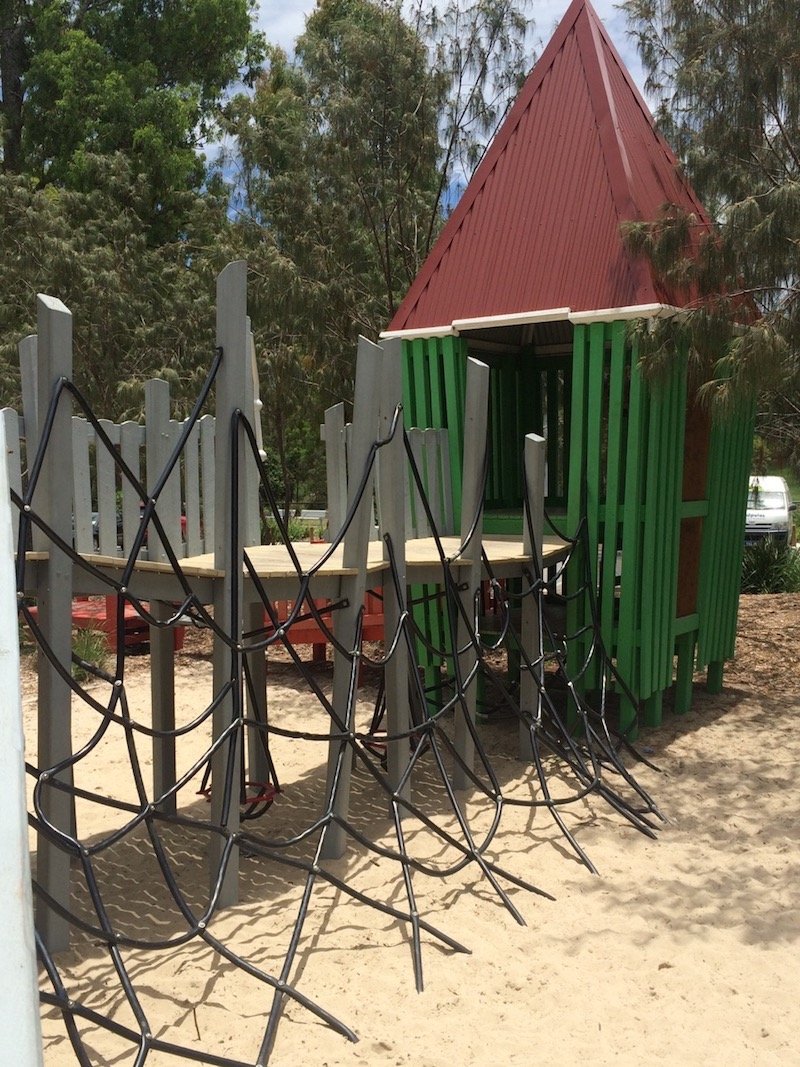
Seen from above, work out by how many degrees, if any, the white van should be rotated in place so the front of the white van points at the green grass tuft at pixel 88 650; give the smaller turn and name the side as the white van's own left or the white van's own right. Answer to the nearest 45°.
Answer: approximately 45° to the white van's own right

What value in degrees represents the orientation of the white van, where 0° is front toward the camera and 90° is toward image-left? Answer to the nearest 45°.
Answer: approximately 0°

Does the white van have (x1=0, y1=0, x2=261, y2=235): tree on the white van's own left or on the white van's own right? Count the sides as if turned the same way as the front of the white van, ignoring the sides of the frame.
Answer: on the white van's own right

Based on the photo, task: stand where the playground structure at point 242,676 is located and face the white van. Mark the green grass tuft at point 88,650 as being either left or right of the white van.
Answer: left

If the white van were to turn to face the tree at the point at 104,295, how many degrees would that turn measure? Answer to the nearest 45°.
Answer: approximately 45° to its right

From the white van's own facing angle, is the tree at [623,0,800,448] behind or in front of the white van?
in front

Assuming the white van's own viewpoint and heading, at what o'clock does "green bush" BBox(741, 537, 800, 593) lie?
The green bush is roughly at 12 o'clock from the white van.

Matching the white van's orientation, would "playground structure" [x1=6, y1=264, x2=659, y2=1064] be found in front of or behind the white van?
in front
